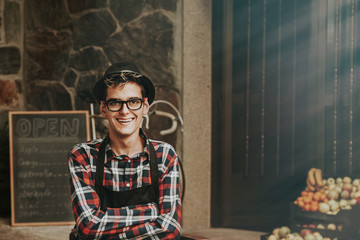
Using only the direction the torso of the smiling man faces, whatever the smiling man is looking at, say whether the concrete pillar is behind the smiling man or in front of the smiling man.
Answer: behind

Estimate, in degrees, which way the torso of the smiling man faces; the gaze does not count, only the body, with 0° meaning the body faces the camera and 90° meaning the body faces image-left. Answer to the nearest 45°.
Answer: approximately 0°

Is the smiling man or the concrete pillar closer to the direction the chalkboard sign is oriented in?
the smiling man

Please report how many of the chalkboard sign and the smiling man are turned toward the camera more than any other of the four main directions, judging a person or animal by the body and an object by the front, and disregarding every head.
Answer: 2

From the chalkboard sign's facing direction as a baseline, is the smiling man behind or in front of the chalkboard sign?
in front

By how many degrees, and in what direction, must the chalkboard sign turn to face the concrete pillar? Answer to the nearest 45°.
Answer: approximately 90° to its left
